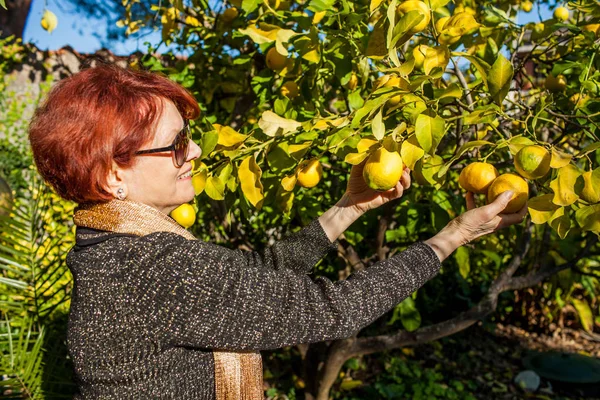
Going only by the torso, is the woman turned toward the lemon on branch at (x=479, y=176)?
yes

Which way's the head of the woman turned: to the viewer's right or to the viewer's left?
to the viewer's right

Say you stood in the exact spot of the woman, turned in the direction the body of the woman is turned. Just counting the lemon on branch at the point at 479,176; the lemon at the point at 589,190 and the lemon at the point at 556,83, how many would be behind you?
0

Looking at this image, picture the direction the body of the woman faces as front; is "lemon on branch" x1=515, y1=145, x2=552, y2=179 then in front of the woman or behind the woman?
in front

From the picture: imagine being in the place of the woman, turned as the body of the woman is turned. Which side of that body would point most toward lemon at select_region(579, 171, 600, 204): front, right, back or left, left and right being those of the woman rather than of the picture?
front

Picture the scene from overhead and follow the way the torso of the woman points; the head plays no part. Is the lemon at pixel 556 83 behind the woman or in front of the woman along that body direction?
in front

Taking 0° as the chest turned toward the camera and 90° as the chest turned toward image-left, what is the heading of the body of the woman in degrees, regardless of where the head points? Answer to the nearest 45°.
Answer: approximately 270°
